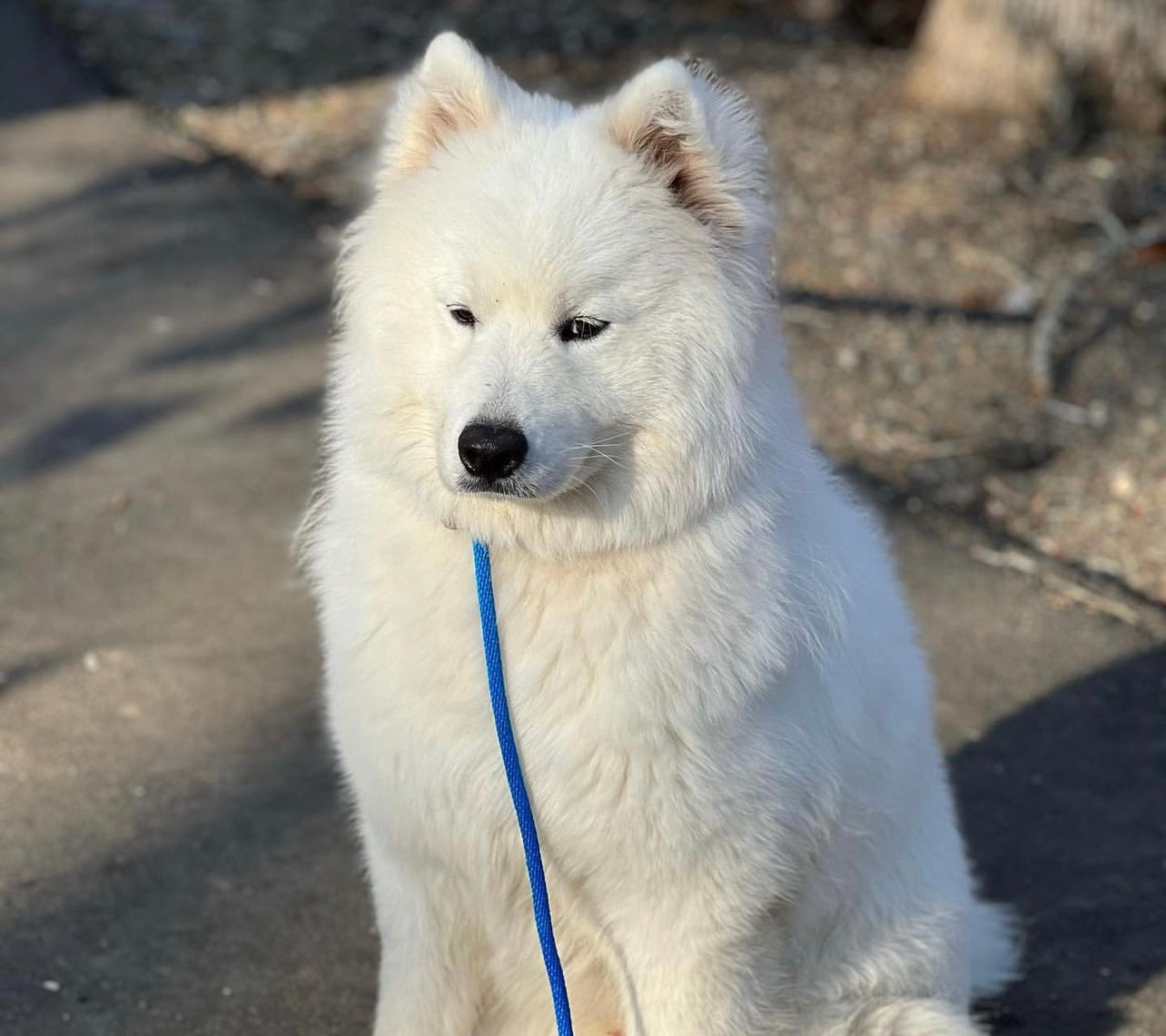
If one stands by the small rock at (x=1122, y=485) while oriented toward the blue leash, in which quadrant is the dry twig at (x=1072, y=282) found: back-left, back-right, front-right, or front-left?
back-right

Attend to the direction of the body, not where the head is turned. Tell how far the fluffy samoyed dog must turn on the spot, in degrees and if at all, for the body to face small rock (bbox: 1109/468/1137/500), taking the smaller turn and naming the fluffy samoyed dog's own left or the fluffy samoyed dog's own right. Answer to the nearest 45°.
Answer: approximately 180°

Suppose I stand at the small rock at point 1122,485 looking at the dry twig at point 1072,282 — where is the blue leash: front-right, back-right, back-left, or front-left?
back-left

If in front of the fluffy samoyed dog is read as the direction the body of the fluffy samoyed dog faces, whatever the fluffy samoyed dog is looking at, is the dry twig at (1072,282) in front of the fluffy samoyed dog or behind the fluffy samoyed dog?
behind

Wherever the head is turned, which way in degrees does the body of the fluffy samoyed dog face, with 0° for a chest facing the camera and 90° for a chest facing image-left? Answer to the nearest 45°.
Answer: approximately 45°
